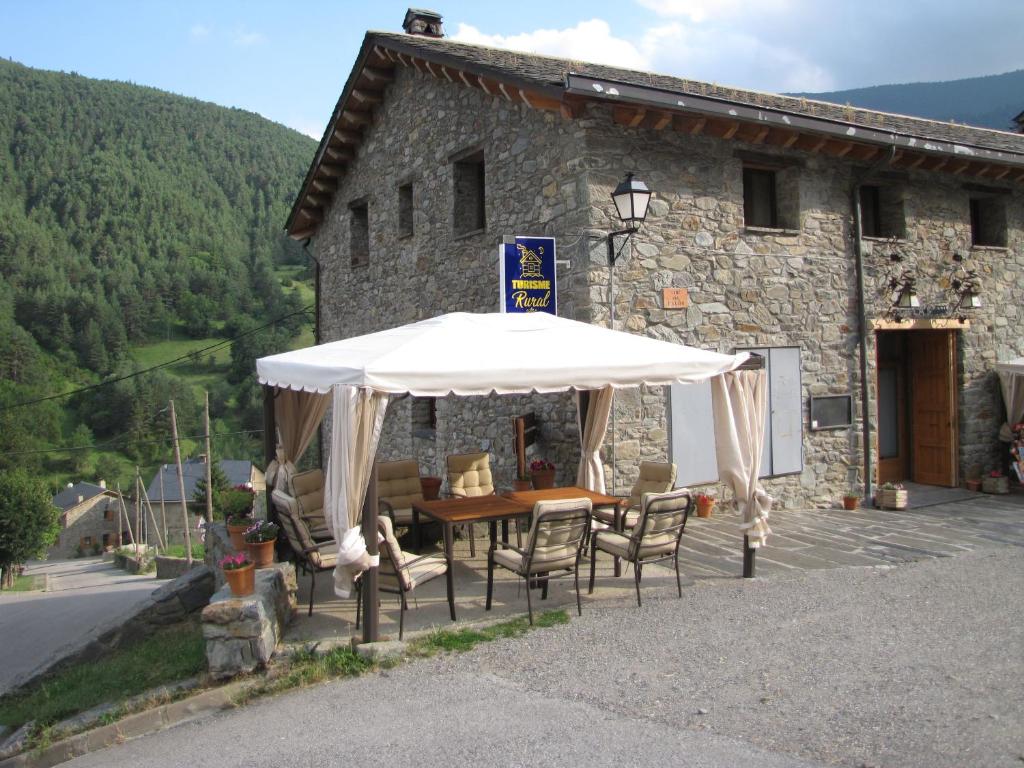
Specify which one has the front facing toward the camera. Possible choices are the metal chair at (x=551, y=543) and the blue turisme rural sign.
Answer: the blue turisme rural sign

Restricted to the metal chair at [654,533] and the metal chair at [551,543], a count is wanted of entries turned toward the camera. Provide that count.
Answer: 0

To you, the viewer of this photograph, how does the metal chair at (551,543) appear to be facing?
facing away from the viewer and to the left of the viewer

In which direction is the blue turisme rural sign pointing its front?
toward the camera

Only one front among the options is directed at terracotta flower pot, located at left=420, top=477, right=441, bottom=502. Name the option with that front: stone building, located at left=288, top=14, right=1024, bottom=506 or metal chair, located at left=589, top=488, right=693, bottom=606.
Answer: the metal chair

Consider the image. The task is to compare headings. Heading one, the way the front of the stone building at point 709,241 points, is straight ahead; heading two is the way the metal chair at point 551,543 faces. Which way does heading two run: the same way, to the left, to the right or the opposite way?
the opposite way

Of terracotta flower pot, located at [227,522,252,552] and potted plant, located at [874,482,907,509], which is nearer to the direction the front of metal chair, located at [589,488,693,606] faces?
the terracotta flower pot

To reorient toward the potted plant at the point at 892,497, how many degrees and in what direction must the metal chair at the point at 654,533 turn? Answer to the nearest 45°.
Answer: approximately 90° to its right

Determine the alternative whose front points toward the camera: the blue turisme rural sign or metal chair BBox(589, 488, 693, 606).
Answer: the blue turisme rural sign

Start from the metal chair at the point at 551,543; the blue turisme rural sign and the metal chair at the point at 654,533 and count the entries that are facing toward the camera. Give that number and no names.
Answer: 1
